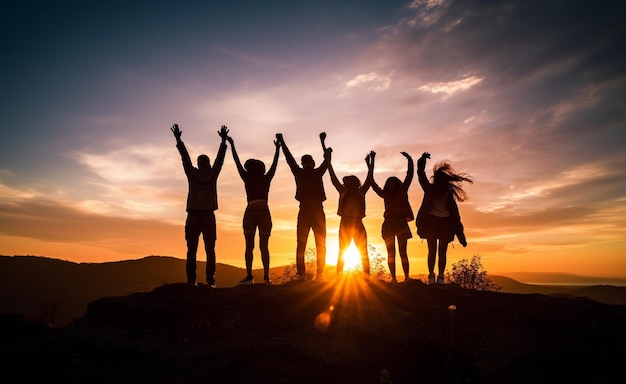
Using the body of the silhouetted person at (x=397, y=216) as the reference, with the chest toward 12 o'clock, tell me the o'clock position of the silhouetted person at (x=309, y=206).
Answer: the silhouetted person at (x=309, y=206) is roughly at 8 o'clock from the silhouetted person at (x=397, y=216).

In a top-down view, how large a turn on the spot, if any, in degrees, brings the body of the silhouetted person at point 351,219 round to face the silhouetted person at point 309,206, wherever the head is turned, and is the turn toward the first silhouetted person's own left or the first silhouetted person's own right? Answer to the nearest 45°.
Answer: approximately 90° to the first silhouetted person's own left

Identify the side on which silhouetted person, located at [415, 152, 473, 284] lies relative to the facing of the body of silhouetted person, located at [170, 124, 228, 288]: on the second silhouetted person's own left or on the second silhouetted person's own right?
on the second silhouetted person's own right

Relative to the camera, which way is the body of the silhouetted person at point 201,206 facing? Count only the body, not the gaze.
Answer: away from the camera

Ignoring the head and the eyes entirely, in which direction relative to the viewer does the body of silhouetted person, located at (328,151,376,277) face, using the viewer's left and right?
facing away from the viewer

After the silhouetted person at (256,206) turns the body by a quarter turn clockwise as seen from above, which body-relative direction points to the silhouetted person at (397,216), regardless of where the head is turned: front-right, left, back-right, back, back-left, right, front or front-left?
front

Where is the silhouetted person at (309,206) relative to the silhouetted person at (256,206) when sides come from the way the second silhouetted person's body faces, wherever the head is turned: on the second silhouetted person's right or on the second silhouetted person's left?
on the second silhouetted person's right

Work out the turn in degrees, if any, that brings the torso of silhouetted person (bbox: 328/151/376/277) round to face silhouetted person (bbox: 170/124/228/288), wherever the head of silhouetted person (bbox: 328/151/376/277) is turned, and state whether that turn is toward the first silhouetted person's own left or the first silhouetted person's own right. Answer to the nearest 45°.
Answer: approximately 90° to the first silhouetted person's own left

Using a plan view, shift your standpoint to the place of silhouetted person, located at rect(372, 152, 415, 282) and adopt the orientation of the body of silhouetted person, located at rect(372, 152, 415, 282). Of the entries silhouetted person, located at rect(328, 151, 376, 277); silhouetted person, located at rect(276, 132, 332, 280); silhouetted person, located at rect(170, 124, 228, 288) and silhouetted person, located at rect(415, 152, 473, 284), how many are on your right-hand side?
1

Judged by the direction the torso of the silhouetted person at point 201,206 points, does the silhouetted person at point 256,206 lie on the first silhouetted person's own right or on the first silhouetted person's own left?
on the first silhouetted person's own right

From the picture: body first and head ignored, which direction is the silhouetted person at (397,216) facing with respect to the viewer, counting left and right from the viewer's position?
facing away from the viewer

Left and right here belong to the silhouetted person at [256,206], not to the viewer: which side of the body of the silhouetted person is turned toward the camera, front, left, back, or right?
back
